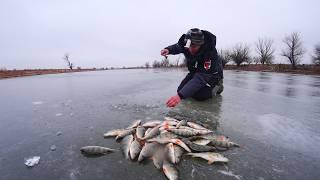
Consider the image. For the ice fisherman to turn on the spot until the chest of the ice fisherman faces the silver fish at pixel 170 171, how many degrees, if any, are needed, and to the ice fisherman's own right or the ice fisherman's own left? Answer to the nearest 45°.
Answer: approximately 45° to the ice fisherman's own left

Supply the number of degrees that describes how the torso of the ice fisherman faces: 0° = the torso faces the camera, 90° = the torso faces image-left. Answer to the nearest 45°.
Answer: approximately 45°

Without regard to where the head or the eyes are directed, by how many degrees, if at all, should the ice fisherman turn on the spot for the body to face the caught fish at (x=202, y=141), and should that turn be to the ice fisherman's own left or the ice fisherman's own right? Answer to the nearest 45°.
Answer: approximately 45° to the ice fisherman's own left

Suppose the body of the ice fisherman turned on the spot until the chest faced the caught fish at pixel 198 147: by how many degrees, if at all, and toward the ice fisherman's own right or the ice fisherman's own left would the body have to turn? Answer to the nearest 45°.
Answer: approximately 45° to the ice fisherman's own left
